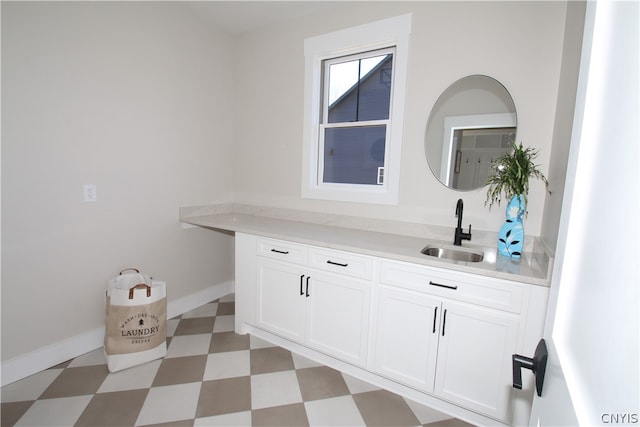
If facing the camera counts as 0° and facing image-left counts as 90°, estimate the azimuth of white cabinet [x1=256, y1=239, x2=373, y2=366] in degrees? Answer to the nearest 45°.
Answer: approximately 45°

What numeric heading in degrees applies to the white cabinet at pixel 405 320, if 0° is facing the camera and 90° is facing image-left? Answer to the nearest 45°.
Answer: approximately 45°

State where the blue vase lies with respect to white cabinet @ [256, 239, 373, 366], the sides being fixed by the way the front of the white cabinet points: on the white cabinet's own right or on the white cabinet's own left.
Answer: on the white cabinet's own left
